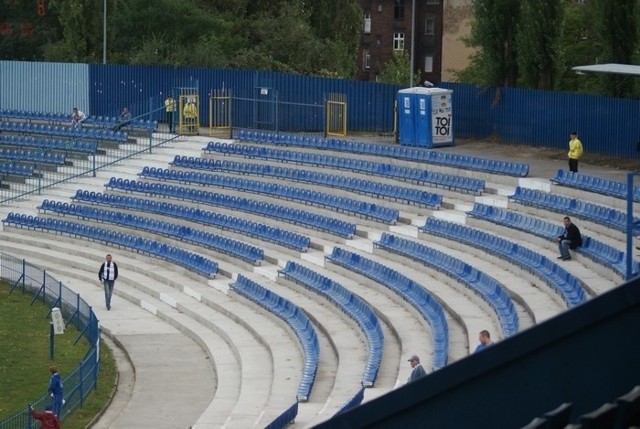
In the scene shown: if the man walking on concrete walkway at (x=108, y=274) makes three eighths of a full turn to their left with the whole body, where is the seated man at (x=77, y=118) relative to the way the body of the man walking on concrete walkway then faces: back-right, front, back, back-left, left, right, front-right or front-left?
front-left

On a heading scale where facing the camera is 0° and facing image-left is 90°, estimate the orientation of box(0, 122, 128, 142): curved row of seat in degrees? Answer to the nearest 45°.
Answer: approximately 0°

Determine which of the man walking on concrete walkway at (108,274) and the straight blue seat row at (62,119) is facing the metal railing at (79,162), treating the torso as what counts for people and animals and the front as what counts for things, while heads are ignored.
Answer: the straight blue seat row

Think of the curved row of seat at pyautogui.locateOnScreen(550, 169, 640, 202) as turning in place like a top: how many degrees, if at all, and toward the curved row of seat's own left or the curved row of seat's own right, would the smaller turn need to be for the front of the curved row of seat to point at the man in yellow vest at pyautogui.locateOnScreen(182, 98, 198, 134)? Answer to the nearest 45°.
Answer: approximately 90° to the curved row of seat's own right

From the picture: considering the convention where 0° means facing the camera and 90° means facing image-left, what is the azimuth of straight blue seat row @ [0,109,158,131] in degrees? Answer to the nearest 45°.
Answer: approximately 0°

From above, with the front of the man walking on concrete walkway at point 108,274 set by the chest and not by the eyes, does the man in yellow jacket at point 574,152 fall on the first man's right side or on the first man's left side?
on the first man's left side

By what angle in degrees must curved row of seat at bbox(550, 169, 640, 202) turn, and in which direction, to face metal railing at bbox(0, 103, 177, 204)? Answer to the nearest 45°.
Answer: approximately 90° to its right

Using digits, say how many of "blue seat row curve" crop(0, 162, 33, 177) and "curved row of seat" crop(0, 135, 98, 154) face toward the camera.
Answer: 2

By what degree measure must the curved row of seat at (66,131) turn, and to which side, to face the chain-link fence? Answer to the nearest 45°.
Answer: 0° — it already faces it

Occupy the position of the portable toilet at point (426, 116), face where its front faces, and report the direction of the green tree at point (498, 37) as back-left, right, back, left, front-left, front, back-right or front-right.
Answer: back

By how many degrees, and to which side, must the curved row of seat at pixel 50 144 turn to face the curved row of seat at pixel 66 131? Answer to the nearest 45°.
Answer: approximately 135° to its left
